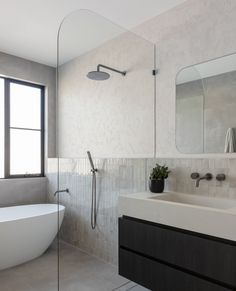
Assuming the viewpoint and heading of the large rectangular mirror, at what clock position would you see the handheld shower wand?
The handheld shower wand is roughly at 2 o'clock from the large rectangular mirror.

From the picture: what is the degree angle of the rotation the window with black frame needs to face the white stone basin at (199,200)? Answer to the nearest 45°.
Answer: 0° — it already faces it

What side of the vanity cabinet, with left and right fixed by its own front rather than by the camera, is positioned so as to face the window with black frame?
right

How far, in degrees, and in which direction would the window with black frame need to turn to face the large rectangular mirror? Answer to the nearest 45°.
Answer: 0° — it already faces it

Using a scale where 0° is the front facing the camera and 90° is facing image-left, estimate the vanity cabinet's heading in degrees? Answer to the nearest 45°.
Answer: approximately 45°

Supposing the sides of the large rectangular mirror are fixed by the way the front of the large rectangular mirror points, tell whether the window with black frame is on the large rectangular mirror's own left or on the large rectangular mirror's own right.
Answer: on the large rectangular mirror's own right
